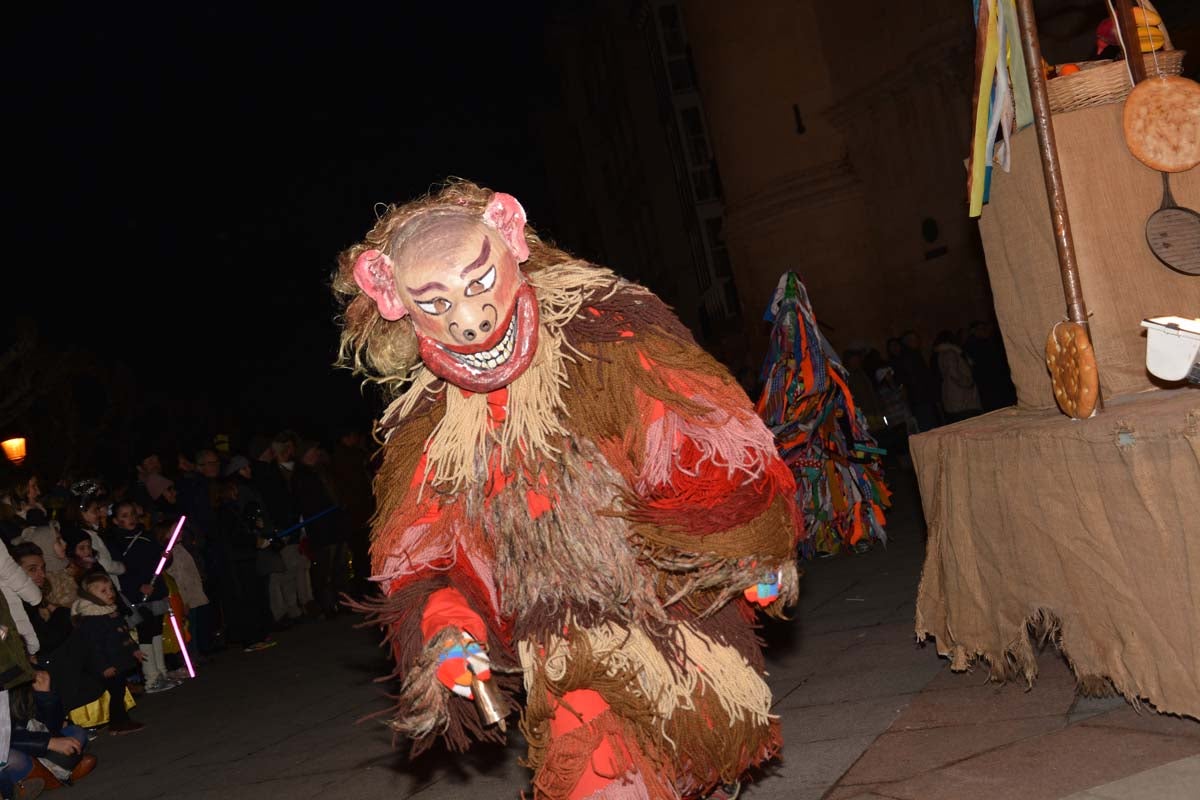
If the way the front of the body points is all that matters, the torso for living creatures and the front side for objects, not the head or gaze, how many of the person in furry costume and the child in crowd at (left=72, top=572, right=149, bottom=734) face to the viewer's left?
0

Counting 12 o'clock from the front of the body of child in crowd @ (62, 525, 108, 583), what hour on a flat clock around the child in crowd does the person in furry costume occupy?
The person in furry costume is roughly at 1 o'clock from the child in crowd.

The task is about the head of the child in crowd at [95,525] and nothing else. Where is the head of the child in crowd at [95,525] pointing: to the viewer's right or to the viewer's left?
to the viewer's right

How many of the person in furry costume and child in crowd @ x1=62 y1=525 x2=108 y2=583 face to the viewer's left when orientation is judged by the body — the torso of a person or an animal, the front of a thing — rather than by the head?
0

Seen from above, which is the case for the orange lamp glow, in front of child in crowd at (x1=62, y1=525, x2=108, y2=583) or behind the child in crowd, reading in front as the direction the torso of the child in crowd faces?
behind

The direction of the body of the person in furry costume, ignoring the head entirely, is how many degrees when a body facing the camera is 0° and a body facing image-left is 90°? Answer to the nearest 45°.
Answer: approximately 0°

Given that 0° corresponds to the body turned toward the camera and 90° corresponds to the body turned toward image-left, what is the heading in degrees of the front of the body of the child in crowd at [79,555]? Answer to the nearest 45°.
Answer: approximately 315°

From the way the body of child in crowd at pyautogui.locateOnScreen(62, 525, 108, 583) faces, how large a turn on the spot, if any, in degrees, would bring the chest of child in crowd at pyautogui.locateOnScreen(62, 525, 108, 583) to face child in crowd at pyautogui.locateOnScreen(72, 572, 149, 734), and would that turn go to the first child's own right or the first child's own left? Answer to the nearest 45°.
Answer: approximately 45° to the first child's own right
